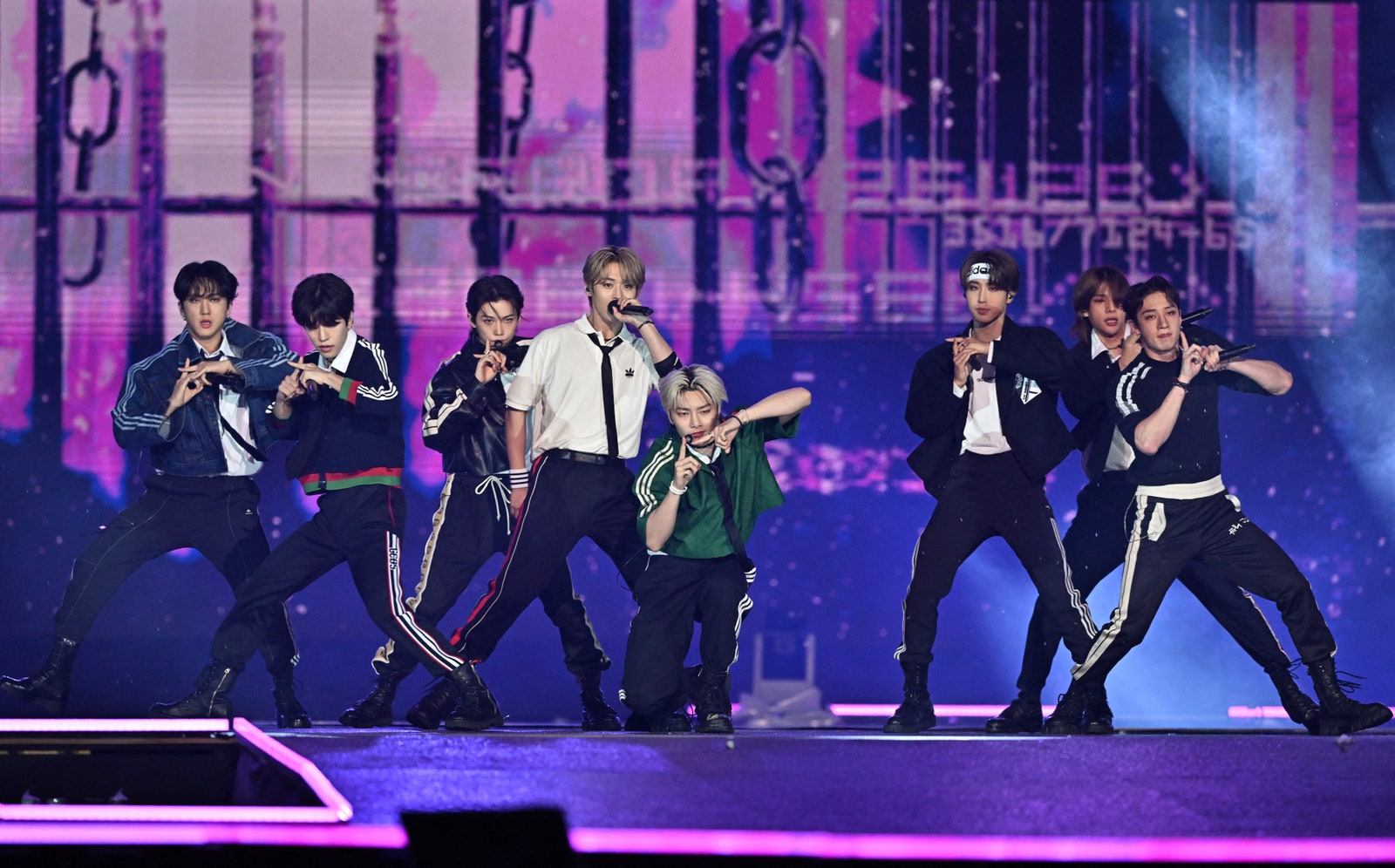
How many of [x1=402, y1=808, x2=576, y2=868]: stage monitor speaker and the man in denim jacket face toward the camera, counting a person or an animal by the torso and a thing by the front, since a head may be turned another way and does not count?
1

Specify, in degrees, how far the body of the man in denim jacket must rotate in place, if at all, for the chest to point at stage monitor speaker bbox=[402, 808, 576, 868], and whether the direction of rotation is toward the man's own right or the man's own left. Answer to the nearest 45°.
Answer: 0° — they already face it

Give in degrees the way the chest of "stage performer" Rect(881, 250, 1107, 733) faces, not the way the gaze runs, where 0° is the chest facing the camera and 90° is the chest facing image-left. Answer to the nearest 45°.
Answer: approximately 0°

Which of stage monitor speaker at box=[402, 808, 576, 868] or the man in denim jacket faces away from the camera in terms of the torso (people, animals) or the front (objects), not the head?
the stage monitor speaker

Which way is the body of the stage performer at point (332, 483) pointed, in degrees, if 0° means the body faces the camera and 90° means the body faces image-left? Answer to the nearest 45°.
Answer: approximately 45°

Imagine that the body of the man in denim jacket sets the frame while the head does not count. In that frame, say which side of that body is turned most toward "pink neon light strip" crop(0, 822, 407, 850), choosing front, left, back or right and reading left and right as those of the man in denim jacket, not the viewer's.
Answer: front

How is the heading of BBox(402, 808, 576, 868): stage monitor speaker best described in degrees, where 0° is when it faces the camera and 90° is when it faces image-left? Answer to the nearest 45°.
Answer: approximately 180°
